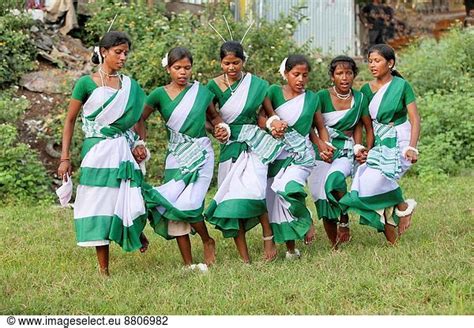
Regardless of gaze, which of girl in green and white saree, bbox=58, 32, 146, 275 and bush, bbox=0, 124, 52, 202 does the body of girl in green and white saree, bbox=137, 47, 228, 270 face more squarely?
the girl in green and white saree

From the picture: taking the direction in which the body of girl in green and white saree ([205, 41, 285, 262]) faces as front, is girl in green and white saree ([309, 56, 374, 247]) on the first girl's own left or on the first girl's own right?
on the first girl's own left

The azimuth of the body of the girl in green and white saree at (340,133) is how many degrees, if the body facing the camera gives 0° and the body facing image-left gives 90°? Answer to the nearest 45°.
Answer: approximately 0°

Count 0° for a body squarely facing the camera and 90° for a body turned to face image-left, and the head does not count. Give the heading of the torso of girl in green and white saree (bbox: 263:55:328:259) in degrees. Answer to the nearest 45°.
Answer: approximately 0°

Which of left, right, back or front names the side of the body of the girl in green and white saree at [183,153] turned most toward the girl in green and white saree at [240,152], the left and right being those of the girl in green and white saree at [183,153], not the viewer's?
left

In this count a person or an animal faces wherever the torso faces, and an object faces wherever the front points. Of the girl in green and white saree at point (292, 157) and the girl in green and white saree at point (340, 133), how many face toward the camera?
2

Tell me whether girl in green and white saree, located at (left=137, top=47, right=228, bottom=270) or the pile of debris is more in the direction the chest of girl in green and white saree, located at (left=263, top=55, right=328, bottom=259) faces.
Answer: the girl in green and white saree

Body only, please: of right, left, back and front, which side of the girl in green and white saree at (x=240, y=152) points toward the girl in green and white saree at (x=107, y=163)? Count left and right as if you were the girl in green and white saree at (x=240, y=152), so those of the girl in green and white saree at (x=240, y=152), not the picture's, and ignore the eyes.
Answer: right
